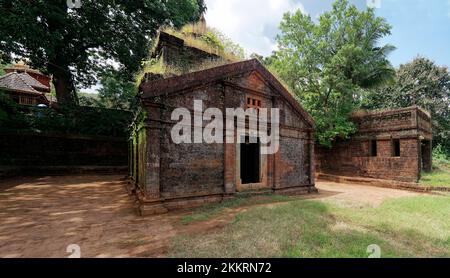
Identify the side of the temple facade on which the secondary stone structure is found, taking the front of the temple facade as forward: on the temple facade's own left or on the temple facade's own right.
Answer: on the temple facade's own left

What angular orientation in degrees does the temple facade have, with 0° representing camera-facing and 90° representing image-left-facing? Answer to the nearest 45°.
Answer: approximately 315°

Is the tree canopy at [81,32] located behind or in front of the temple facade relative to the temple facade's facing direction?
behind

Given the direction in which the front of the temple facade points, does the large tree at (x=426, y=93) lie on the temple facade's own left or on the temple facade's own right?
on the temple facade's own left
